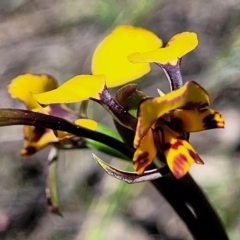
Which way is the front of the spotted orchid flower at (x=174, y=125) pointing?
toward the camera
